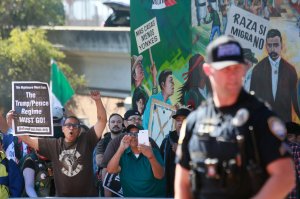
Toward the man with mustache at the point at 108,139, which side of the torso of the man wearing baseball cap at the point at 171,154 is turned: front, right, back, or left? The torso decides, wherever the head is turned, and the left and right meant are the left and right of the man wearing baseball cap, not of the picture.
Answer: right

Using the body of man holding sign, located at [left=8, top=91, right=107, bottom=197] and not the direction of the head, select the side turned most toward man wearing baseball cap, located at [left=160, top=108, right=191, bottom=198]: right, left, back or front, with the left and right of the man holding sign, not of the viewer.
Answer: left

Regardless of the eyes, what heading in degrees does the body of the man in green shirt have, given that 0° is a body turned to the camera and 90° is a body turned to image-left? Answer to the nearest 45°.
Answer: approximately 0°

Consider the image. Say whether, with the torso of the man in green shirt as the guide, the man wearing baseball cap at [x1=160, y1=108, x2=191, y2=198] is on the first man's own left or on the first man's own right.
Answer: on the first man's own left

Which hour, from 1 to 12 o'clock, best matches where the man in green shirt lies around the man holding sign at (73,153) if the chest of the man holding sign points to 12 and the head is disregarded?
The man in green shirt is roughly at 10 o'clock from the man holding sign.

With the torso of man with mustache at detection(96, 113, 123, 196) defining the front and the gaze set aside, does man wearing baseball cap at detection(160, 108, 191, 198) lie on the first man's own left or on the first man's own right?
on the first man's own left

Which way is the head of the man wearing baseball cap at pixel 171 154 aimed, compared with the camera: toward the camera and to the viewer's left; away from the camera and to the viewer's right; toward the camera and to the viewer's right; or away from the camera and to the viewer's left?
toward the camera and to the viewer's left

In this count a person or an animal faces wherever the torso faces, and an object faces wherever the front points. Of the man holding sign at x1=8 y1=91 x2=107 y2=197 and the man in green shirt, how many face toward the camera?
2
